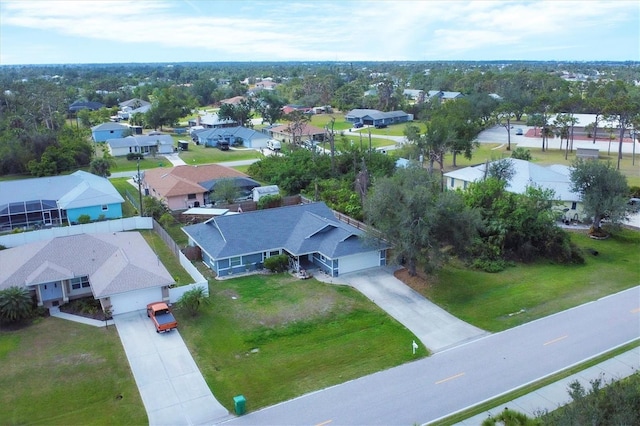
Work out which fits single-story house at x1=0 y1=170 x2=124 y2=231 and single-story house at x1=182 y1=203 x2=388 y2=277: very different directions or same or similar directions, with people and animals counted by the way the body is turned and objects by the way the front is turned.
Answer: very different directions

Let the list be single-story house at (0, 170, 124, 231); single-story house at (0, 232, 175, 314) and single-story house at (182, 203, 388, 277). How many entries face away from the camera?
1

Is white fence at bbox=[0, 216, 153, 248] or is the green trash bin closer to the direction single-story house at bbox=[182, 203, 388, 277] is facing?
the green trash bin

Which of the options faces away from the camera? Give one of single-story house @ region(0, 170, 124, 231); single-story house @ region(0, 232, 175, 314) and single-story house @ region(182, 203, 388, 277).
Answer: single-story house @ region(0, 170, 124, 231)

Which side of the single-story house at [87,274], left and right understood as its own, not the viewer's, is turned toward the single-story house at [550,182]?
left

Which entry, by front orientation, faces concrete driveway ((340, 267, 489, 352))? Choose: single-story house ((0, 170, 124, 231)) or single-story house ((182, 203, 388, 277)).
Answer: single-story house ((182, 203, 388, 277))

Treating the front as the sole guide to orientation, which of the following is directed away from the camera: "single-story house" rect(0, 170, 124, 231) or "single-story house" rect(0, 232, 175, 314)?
"single-story house" rect(0, 170, 124, 231)

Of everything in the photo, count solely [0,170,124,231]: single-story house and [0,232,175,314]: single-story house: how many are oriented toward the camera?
1

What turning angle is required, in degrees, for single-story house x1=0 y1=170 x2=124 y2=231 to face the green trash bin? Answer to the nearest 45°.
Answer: approximately 180°

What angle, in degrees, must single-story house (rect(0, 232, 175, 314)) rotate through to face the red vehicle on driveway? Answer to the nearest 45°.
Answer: approximately 45° to its left

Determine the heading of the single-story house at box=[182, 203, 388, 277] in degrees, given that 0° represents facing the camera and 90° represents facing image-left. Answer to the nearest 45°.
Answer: approximately 315°

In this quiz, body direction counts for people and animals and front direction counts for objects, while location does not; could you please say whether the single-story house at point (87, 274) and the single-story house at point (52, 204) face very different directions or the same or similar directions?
very different directions

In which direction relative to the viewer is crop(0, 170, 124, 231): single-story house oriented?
away from the camera
